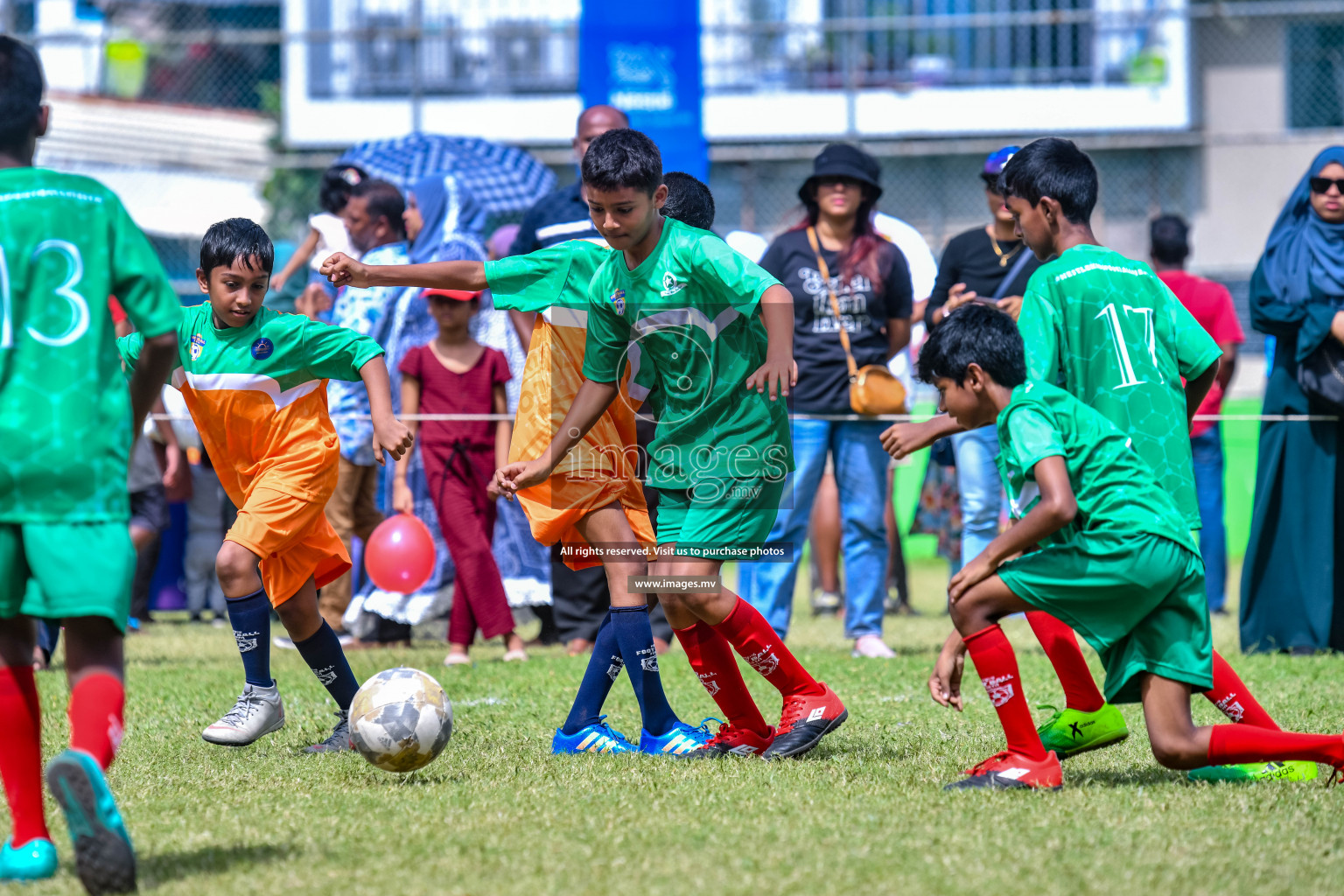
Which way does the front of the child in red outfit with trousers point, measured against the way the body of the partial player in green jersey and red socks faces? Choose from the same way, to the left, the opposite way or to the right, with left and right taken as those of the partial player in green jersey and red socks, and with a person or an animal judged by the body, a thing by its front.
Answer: the opposite way

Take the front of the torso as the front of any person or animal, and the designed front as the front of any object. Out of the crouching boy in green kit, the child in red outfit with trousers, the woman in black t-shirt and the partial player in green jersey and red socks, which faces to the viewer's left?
the crouching boy in green kit

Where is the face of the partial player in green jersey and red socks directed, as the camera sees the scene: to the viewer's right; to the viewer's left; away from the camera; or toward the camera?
away from the camera

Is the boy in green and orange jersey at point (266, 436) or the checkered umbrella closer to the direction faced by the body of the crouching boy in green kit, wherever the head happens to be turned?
the boy in green and orange jersey

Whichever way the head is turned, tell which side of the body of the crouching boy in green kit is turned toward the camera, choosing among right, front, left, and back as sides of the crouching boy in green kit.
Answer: left

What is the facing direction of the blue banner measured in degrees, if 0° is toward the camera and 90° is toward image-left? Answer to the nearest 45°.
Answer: approximately 0°

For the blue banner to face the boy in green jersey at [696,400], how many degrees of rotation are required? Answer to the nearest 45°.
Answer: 0° — it already faces them

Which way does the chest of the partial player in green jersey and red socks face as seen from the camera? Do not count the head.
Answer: away from the camera

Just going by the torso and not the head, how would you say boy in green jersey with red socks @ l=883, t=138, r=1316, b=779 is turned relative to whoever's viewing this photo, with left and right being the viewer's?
facing away from the viewer and to the left of the viewer

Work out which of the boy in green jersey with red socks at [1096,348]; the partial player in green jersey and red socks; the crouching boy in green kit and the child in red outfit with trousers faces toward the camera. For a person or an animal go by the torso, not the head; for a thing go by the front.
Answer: the child in red outfit with trousers
